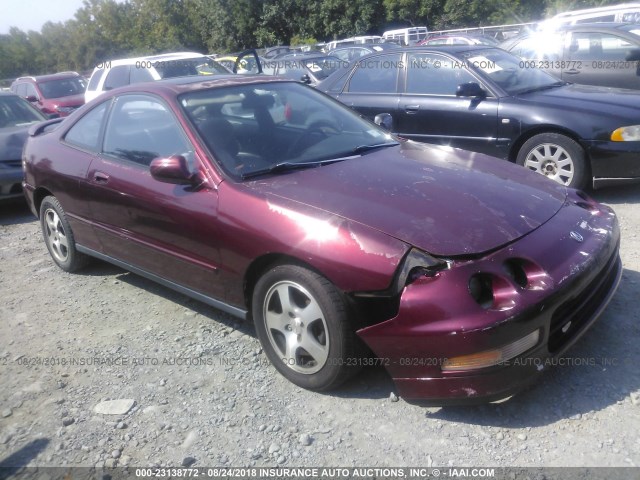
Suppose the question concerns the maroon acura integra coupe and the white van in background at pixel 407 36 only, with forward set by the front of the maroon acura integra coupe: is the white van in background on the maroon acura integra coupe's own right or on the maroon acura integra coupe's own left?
on the maroon acura integra coupe's own left

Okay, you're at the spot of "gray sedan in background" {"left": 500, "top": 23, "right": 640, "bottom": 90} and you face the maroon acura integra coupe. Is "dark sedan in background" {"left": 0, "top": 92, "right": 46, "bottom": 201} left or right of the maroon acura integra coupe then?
right

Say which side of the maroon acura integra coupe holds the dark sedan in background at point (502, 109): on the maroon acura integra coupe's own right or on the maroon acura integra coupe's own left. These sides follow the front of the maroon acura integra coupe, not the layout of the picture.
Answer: on the maroon acura integra coupe's own left

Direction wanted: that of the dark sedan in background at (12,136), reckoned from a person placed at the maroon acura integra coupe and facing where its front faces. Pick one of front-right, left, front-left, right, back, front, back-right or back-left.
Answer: back

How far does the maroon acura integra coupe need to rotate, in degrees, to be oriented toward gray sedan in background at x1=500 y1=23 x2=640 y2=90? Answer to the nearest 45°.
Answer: approximately 90° to its left

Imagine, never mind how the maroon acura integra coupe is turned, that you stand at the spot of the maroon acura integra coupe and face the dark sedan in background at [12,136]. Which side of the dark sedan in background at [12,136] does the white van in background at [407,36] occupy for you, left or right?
right

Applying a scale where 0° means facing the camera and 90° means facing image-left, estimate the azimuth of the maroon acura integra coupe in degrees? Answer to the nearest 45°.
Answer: approximately 315°
